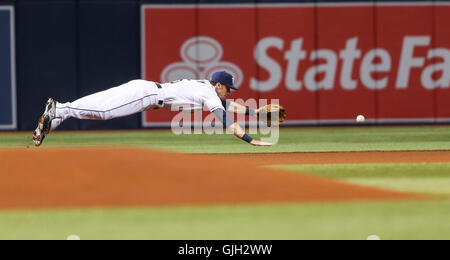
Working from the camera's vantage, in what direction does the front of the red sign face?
facing the viewer

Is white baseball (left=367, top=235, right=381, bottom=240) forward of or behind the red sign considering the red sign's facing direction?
forward
